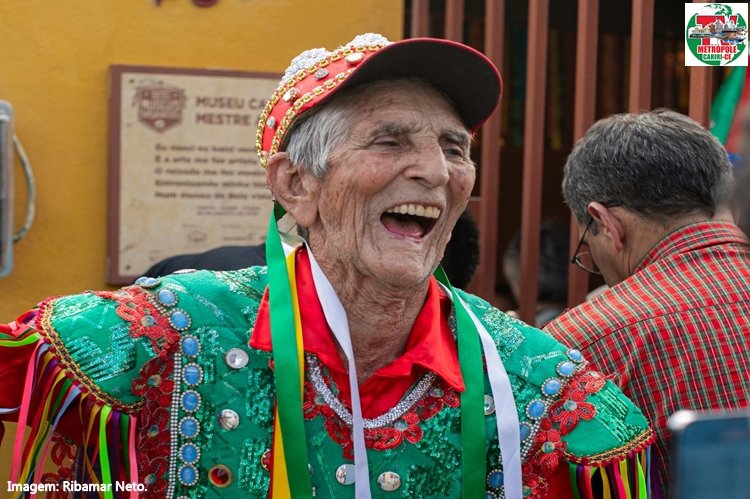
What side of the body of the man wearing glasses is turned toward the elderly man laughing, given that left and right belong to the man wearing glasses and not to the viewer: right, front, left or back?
left

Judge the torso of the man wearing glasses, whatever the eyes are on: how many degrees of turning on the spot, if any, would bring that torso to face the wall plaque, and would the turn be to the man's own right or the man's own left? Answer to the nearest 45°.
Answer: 0° — they already face it

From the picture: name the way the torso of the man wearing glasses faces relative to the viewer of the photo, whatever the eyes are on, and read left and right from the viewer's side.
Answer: facing away from the viewer and to the left of the viewer

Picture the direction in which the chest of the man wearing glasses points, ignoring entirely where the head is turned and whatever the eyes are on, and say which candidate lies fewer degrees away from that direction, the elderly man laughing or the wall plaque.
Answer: the wall plaque
